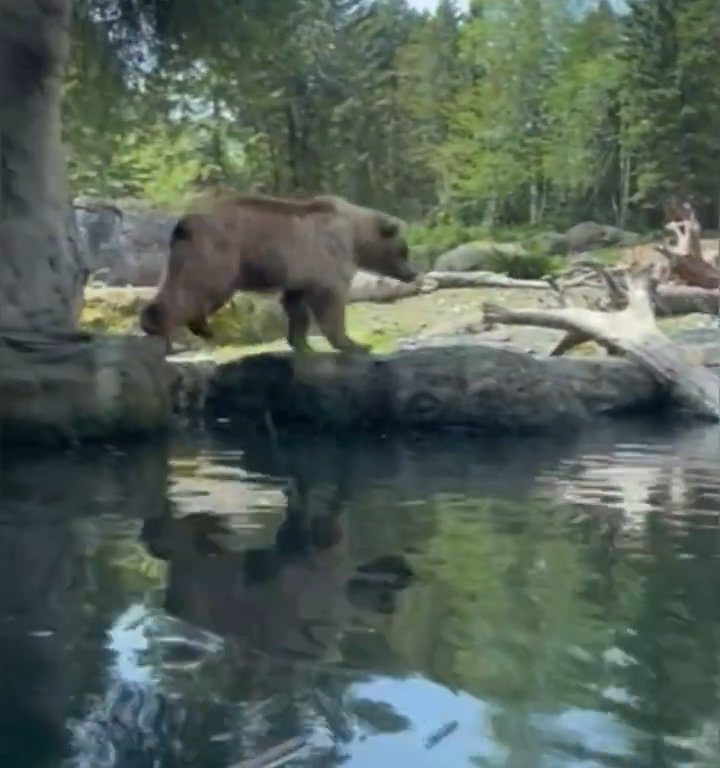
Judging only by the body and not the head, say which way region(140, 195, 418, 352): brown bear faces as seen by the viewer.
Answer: to the viewer's right

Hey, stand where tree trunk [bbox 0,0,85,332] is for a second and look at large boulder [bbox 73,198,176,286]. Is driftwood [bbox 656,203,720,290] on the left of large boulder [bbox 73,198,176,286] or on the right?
right

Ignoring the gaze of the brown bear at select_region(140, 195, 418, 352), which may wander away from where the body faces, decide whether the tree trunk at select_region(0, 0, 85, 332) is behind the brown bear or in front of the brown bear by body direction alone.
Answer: behind

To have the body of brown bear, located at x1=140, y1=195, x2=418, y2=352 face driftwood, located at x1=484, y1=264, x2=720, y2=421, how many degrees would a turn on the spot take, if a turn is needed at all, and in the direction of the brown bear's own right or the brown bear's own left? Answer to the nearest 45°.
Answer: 0° — it already faces it
